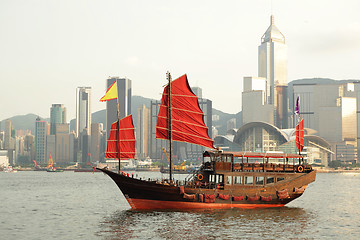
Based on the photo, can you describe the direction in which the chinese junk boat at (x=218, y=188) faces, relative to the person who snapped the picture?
facing to the left of the viewer
